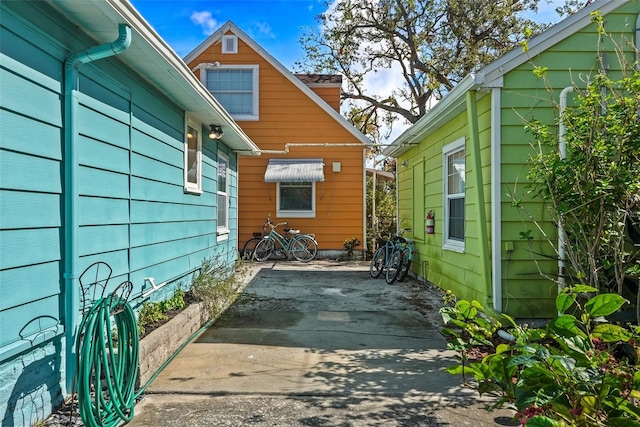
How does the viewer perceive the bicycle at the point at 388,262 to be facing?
facing the viewer and to the right of the viewer

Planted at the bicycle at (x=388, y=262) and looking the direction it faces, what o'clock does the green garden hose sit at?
The green garden hose is roughly at 2 o'clock from the bicycle.

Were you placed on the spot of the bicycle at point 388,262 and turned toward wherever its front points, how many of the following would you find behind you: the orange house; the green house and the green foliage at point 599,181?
1

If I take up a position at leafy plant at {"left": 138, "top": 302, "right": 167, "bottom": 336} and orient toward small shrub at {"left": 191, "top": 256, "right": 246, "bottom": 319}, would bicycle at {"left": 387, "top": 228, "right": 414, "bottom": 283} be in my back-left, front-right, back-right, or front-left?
front-right

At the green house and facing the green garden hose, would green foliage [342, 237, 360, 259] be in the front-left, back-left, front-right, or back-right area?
back-right

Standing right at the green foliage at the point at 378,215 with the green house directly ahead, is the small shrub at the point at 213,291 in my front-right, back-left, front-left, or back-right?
front-right
